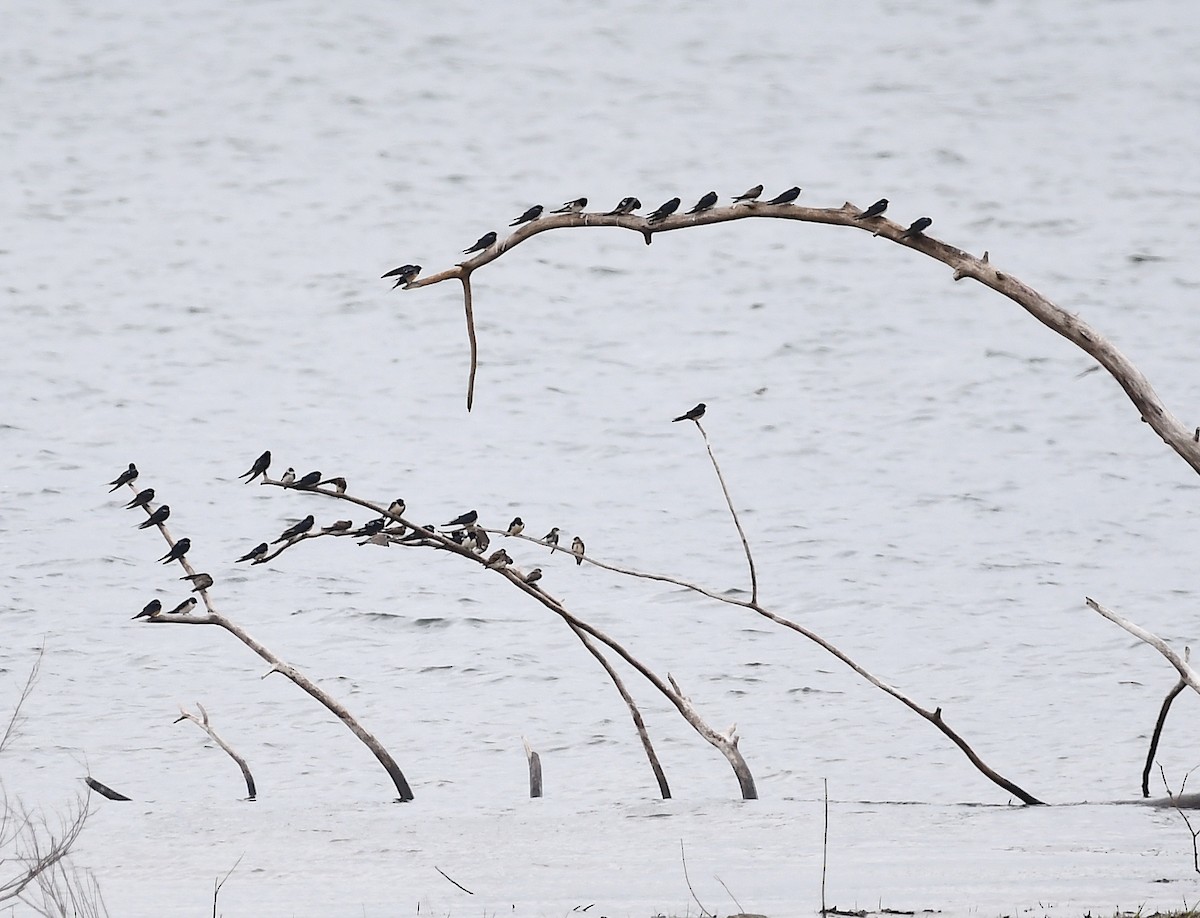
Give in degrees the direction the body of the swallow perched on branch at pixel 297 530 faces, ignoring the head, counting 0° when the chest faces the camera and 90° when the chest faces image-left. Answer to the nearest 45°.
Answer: approximately 270°

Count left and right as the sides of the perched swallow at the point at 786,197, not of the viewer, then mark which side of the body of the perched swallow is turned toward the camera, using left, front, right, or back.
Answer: right

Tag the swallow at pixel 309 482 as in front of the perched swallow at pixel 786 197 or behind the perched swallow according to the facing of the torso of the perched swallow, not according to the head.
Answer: behind

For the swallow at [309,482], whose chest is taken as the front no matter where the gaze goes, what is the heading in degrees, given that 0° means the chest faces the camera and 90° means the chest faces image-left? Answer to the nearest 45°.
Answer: approximately 270°
